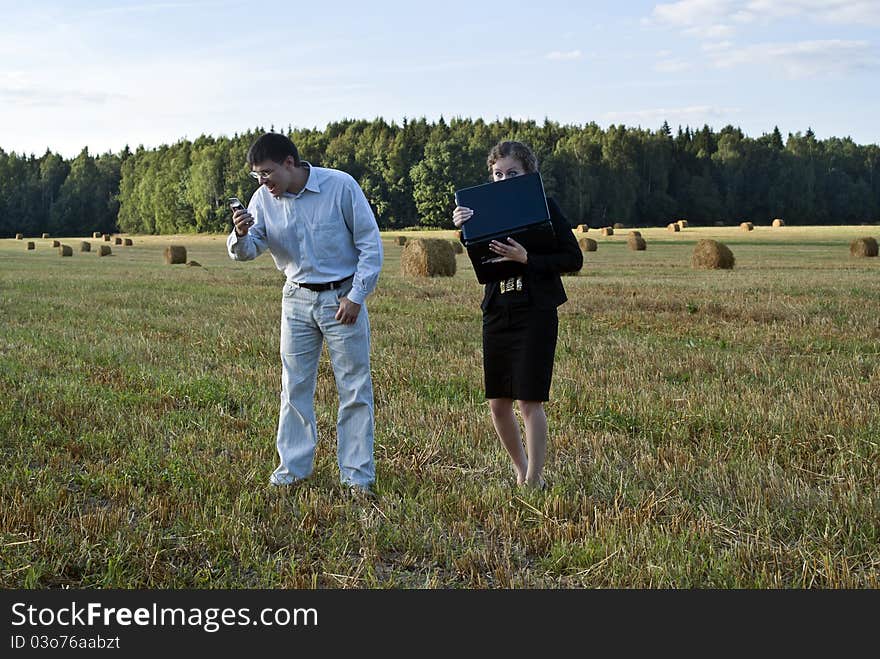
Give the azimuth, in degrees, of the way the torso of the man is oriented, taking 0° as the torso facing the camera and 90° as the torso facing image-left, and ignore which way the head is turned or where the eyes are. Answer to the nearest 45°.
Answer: approximately 45°

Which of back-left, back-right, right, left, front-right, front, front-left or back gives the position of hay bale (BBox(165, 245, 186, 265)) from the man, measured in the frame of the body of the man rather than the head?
back-right

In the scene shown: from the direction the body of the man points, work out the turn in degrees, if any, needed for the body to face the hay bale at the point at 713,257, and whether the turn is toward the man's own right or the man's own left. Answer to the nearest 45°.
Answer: approximately 180°

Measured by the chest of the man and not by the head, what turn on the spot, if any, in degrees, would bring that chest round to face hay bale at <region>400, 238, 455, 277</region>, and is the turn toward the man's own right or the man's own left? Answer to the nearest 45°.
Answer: approximately 135° to the man's own right

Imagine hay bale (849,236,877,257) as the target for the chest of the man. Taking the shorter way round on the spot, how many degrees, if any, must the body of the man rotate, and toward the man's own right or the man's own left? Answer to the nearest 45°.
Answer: approximately 180°

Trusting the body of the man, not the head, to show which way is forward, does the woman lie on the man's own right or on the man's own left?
on the man's own left
